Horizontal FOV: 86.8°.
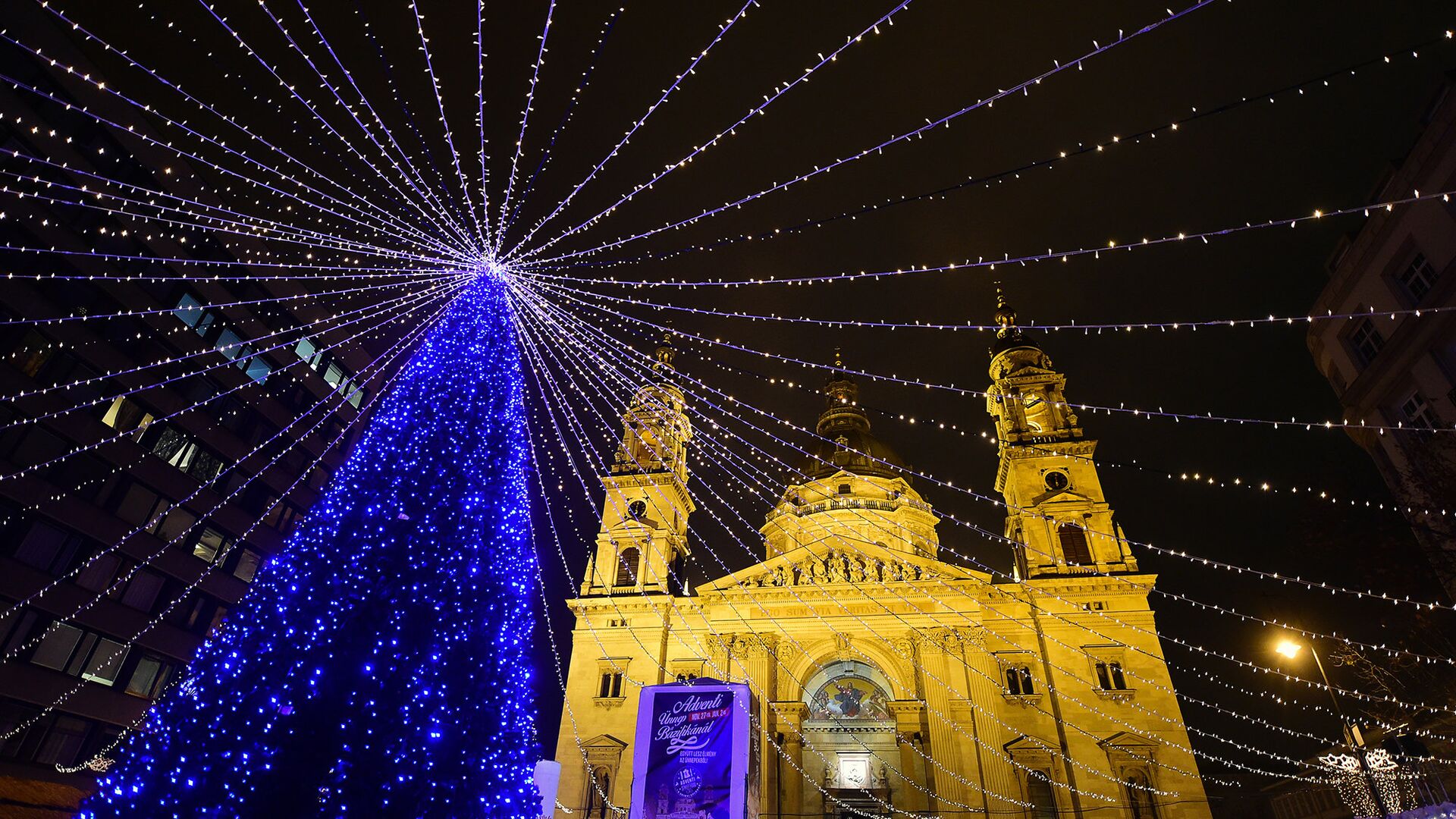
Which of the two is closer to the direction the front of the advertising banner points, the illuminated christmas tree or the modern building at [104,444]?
the illuminated christmas tree

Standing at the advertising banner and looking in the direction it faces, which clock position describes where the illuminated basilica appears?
The illuminated basilica is roughly at 7 o'clock from the advertising banner.

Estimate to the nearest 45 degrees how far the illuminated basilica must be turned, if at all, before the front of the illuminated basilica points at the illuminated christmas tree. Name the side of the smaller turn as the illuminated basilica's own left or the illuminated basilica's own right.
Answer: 0° — it already faces it

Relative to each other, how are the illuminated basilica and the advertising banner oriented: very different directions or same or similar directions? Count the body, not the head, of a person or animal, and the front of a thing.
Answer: same or similar directions

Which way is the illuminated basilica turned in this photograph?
toward the camera

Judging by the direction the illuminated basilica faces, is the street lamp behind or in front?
in front

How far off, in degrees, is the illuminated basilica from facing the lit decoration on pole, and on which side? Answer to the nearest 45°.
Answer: approximately 45° to its left

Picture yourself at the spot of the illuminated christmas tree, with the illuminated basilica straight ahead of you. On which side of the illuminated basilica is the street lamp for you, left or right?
right

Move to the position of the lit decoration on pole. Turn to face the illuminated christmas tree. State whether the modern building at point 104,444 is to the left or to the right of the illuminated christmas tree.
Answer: right

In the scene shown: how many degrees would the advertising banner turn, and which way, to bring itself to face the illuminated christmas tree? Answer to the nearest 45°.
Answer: approximately 45° to its right

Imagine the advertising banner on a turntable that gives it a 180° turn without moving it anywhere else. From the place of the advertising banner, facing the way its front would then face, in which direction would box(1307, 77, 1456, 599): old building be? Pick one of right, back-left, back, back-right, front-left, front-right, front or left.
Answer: right

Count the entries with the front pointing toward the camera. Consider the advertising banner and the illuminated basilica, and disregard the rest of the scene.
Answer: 2

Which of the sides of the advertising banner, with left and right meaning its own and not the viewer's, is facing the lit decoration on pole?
left

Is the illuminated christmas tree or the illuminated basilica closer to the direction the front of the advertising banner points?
the illuminated christmas tree

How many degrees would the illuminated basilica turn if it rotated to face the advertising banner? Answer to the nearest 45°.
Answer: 0° — it already faces it

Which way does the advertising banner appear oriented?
toward the camera
